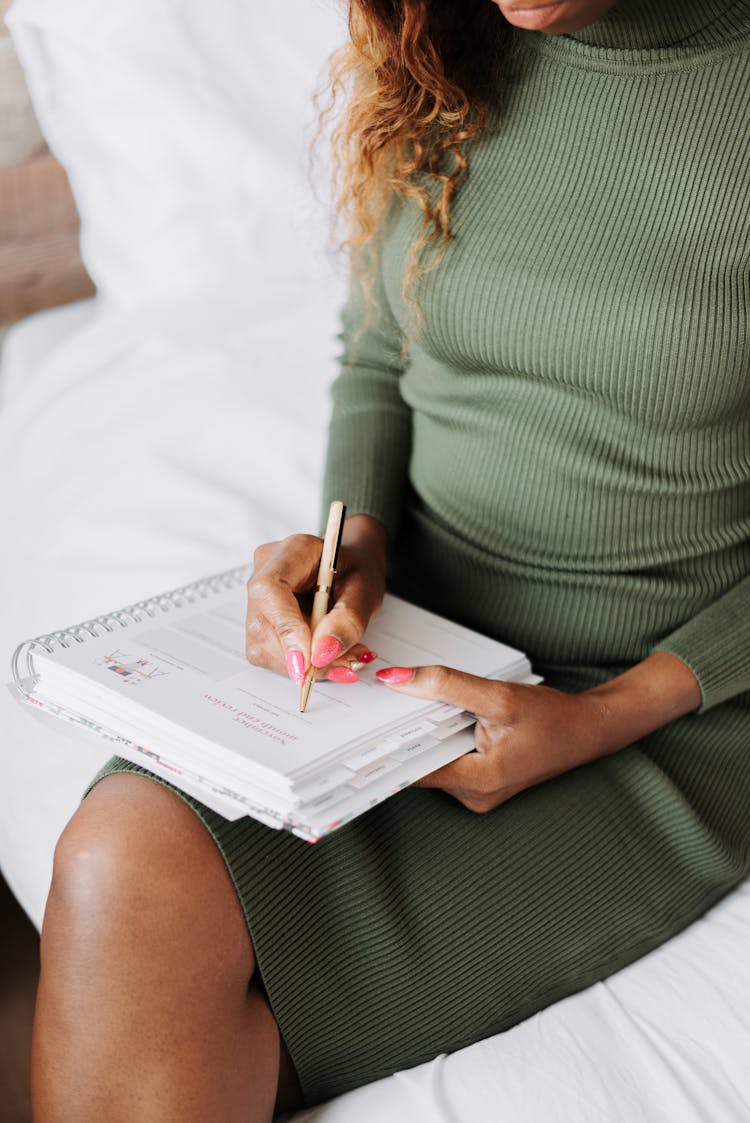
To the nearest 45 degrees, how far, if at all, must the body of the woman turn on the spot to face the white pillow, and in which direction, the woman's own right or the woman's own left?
approximately 90° to the woman's own right

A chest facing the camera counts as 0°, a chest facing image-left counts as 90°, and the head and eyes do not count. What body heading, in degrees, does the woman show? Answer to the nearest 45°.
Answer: approximately 45°
